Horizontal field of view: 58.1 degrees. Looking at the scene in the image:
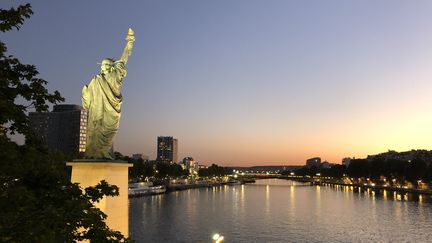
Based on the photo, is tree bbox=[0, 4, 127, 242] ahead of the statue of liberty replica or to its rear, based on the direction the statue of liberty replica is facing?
to the rear

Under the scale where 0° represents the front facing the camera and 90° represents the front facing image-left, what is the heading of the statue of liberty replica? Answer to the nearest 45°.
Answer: approximately 180°
